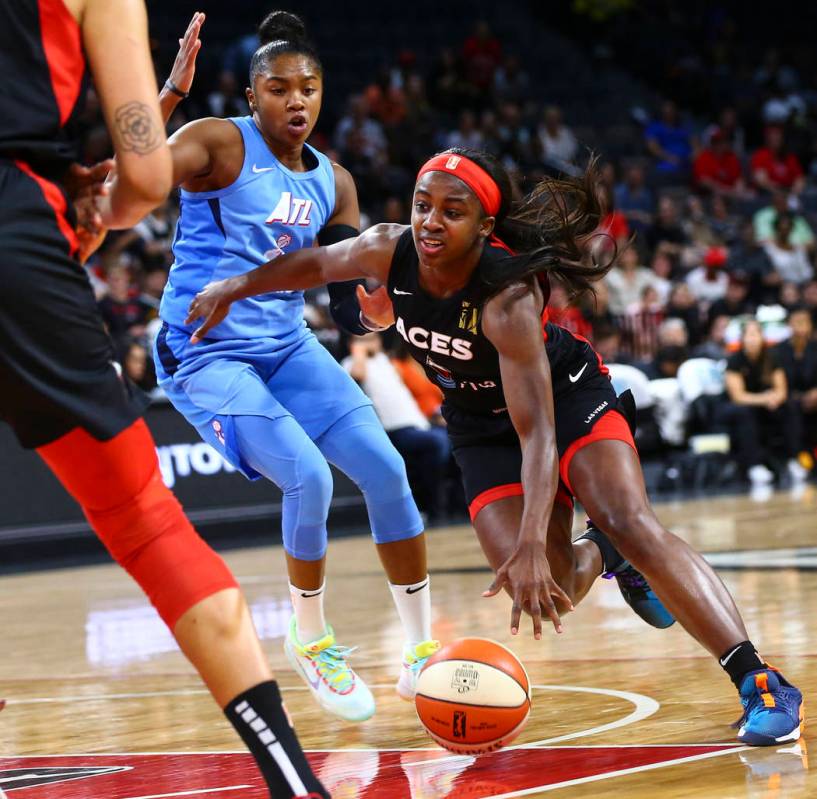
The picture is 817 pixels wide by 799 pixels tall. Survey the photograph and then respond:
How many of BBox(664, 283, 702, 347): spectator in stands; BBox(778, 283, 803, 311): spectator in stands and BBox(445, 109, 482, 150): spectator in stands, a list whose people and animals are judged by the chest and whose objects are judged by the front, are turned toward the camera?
3

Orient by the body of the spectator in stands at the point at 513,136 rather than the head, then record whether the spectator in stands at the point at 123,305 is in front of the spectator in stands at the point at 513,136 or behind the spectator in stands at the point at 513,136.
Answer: in front

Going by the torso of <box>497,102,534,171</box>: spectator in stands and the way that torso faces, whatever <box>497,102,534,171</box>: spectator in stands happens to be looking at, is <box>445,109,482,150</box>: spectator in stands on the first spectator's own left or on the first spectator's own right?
on the first spectator's own right

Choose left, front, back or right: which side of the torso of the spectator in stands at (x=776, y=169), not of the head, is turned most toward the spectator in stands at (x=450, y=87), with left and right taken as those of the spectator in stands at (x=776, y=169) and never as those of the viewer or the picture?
right

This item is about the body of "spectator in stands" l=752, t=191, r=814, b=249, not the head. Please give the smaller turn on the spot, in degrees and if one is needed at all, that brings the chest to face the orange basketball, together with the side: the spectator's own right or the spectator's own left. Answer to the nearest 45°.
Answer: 0° — they already face it

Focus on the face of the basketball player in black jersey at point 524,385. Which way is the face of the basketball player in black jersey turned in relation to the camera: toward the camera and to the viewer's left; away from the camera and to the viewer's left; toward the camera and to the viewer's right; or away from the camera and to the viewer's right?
toward the camera and to the viewer's left

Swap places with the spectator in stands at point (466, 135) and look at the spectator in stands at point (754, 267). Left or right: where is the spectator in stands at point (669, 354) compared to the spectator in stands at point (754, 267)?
right

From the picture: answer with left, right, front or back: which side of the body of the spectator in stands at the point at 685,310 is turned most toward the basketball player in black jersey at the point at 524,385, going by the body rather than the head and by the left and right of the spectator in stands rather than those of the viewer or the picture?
front

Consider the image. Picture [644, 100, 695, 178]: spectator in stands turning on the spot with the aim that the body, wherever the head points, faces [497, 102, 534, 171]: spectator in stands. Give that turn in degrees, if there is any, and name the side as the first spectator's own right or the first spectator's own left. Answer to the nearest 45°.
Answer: approximately 45° to the first spectator's own right

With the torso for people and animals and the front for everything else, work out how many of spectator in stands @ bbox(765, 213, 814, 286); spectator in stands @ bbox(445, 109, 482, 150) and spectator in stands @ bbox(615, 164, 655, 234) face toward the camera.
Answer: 3

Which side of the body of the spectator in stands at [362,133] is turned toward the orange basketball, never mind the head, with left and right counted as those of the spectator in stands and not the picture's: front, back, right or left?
front

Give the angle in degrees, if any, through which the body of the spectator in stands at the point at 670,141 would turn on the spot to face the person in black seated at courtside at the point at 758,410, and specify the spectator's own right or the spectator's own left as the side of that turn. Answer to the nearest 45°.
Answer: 0° — they already face them

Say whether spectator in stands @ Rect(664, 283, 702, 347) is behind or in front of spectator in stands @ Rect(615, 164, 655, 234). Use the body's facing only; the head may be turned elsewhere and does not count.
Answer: in front
